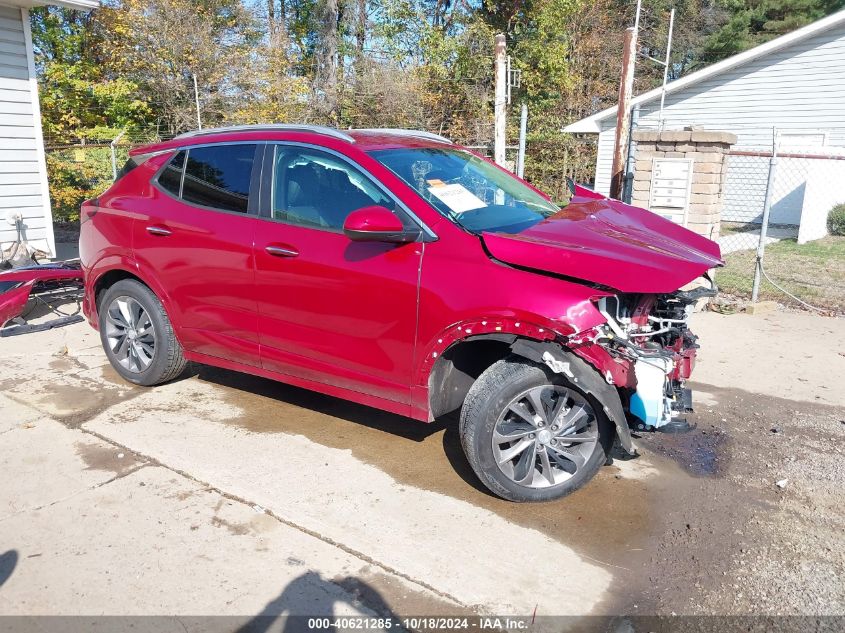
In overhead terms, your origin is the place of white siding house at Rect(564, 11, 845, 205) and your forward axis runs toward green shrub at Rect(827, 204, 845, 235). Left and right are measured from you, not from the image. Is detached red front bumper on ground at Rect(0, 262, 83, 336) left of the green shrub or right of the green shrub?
right

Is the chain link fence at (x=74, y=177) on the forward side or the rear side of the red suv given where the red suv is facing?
on the rear side

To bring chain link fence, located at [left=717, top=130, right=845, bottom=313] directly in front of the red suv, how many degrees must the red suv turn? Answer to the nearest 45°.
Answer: approximately 90° to its left

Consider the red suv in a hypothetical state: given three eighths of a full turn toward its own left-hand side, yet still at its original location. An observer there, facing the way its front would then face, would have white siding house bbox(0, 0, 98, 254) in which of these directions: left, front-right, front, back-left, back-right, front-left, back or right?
front-left

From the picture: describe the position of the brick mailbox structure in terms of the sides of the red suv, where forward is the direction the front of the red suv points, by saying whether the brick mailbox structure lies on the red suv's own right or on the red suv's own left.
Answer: on the red suv's own left

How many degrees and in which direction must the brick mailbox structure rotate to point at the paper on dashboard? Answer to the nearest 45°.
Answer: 0° — it already faces it

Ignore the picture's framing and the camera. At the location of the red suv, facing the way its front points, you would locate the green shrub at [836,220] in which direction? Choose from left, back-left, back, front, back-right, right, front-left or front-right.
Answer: left

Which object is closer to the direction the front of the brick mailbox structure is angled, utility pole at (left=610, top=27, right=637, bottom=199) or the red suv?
the red suv

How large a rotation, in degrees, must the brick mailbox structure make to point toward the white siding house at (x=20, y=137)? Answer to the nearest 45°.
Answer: approximately 90° to its right

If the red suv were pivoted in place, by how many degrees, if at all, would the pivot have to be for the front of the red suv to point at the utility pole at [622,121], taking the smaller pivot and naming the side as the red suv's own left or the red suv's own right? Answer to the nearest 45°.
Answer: approximately 90° to the red suv's own left

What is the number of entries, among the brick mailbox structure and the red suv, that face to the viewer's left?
0

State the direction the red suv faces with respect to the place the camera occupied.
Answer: facing the viewer and to the right of the viewer

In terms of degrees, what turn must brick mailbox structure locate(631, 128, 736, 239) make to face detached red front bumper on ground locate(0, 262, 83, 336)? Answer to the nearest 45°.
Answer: approximately 45° to its right
